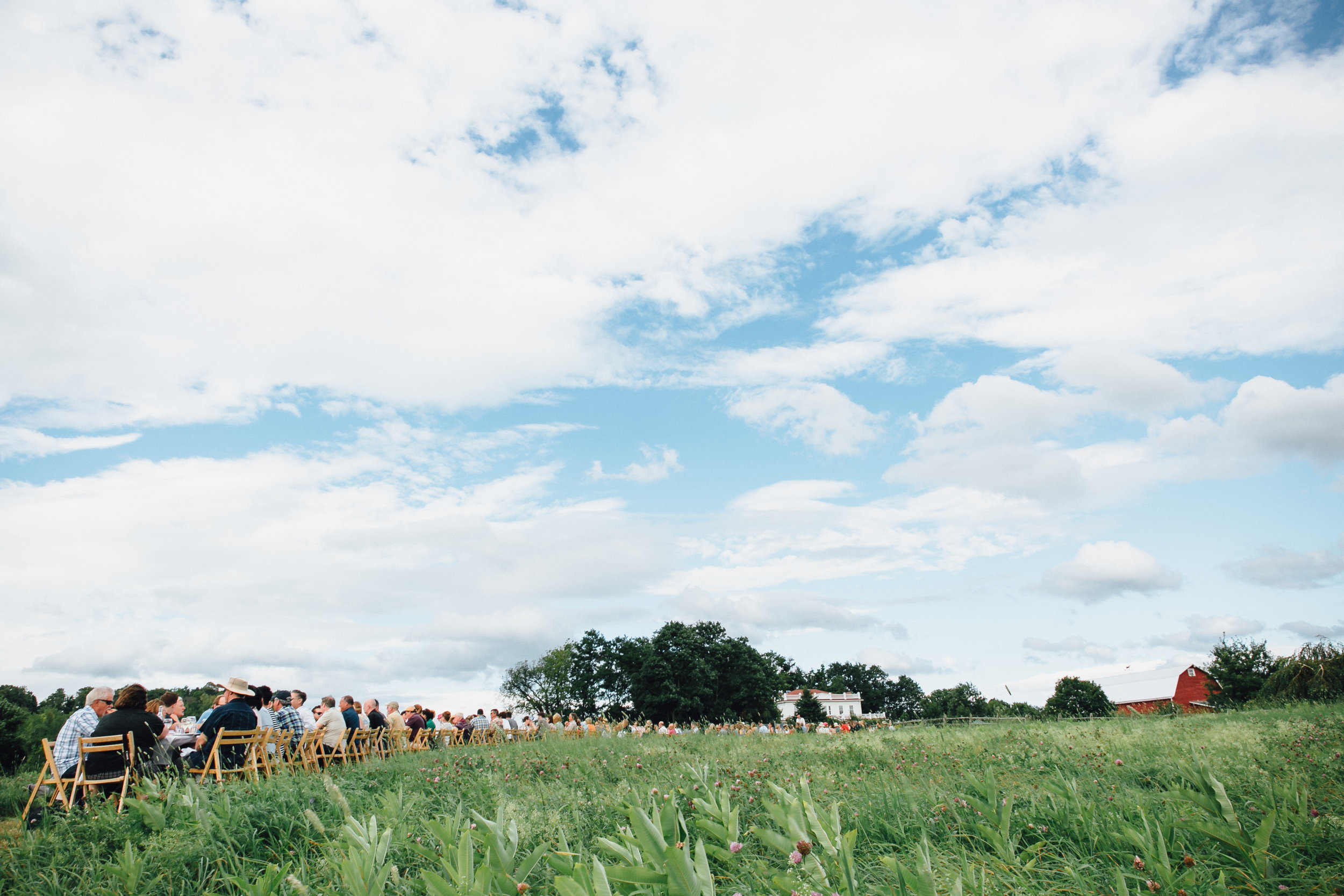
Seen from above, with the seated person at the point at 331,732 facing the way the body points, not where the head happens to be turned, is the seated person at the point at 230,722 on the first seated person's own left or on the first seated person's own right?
on the first seated person's own left

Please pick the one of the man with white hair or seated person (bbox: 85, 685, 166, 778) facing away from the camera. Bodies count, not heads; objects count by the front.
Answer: the seated person

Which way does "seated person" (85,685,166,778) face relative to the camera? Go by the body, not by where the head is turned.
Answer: away from the camera

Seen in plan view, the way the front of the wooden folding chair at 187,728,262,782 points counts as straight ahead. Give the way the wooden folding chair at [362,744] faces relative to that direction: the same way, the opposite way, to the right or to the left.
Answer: the same way

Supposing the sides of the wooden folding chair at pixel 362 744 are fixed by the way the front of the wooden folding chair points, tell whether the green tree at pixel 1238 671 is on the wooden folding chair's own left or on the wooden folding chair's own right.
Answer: on the wooden folding chair's own right

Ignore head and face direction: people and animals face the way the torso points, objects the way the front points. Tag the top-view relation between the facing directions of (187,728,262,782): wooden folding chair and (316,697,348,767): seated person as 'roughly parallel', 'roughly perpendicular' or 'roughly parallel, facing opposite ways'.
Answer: roughly parallel

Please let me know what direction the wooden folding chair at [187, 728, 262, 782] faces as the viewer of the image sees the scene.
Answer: facing away from the viewer and to the left of the viewer

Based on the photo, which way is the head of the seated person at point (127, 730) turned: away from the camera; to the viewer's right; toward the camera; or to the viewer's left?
away from the camera

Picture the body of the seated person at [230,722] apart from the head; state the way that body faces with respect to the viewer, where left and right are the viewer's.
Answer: facing away from the viewer and to the left of the viewer

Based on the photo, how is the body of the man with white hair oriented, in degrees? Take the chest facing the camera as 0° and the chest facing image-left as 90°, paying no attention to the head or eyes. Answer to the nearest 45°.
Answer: approximately 270°

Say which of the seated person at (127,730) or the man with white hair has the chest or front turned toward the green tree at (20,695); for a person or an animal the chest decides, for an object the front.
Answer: the seated person

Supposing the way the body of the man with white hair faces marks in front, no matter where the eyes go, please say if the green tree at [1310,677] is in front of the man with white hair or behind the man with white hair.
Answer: in front

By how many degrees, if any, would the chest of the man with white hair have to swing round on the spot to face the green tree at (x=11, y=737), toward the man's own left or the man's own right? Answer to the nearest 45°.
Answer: approximately 90° to the man's own left

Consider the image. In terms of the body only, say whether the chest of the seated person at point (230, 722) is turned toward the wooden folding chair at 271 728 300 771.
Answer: no
